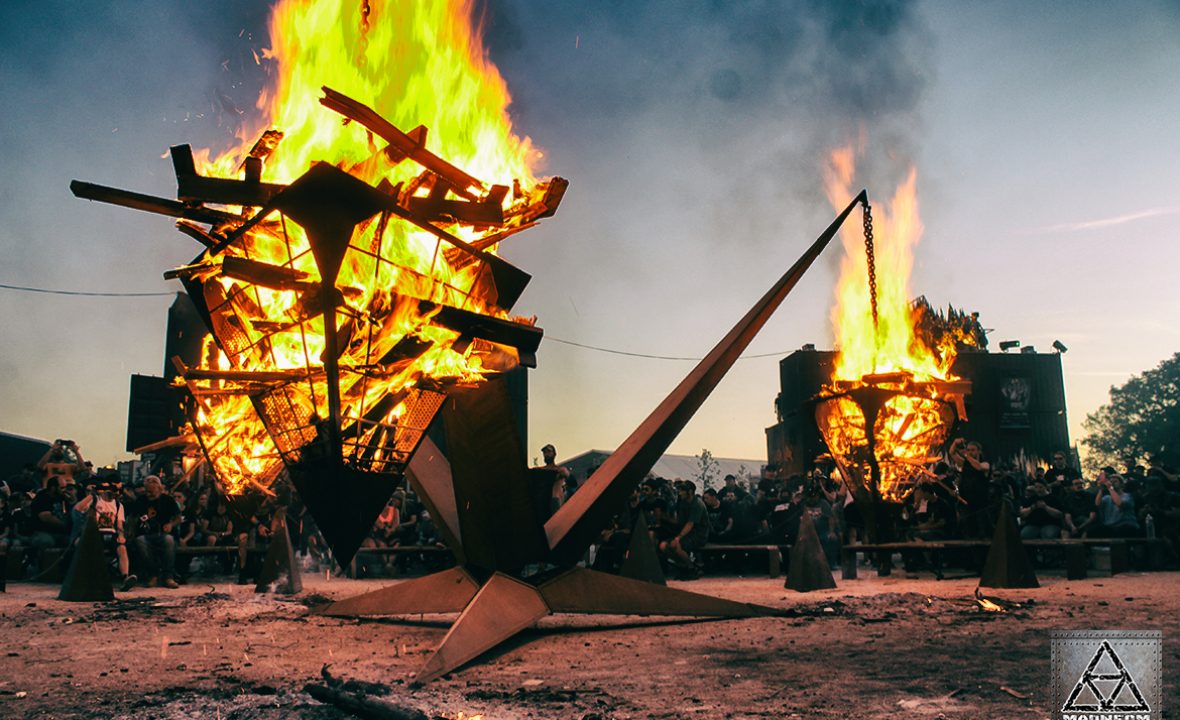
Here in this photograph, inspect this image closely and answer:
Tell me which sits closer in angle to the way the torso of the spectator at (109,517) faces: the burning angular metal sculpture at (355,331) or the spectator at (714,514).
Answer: the burning angular metal sculpture

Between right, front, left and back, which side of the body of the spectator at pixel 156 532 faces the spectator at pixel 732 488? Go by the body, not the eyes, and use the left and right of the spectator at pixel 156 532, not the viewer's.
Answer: left

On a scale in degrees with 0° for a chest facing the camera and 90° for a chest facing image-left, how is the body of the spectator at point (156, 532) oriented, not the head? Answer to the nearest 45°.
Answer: approximately 0°

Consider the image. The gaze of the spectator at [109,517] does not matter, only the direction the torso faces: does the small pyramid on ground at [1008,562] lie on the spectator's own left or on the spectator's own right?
on the spectator's own left
